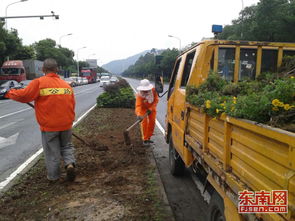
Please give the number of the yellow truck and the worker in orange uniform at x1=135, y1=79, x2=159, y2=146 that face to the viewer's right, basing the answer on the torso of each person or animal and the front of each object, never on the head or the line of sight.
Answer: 0

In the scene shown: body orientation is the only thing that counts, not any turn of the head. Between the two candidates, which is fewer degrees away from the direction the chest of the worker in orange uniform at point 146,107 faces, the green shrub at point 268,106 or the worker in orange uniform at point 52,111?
the worker in orange uniform

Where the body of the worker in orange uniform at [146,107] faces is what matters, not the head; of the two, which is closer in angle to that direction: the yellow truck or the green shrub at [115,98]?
the yellow truck

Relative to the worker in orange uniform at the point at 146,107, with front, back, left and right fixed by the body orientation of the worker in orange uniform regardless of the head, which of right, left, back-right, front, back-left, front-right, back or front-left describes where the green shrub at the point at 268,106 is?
front-left

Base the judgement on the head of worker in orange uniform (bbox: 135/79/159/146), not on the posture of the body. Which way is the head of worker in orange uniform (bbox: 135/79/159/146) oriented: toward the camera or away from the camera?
toward the camera

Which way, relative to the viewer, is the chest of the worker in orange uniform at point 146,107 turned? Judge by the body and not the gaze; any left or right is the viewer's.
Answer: facing the viewer and to the left of the viewer

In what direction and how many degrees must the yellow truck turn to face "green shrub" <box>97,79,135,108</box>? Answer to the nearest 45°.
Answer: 0° — it already faces it

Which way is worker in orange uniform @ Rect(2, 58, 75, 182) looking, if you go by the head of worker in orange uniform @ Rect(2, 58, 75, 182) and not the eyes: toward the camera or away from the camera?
away from the camera

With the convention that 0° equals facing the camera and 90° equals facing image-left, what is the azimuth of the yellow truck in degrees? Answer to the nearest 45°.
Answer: approximately 135°

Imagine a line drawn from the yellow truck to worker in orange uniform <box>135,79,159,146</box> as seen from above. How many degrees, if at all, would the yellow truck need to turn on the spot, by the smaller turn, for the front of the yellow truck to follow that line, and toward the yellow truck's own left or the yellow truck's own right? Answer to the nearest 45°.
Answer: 0° — it already faces them

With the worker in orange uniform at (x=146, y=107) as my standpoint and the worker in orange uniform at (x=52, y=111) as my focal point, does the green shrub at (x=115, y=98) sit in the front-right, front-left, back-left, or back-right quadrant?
back-right

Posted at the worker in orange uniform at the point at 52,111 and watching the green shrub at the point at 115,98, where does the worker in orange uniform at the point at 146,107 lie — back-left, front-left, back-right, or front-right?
front-right

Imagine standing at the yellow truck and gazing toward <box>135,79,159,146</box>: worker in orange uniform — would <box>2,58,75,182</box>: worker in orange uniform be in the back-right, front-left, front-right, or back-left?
front-left
